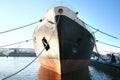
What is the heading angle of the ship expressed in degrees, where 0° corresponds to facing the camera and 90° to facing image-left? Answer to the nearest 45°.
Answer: approximately 0°
